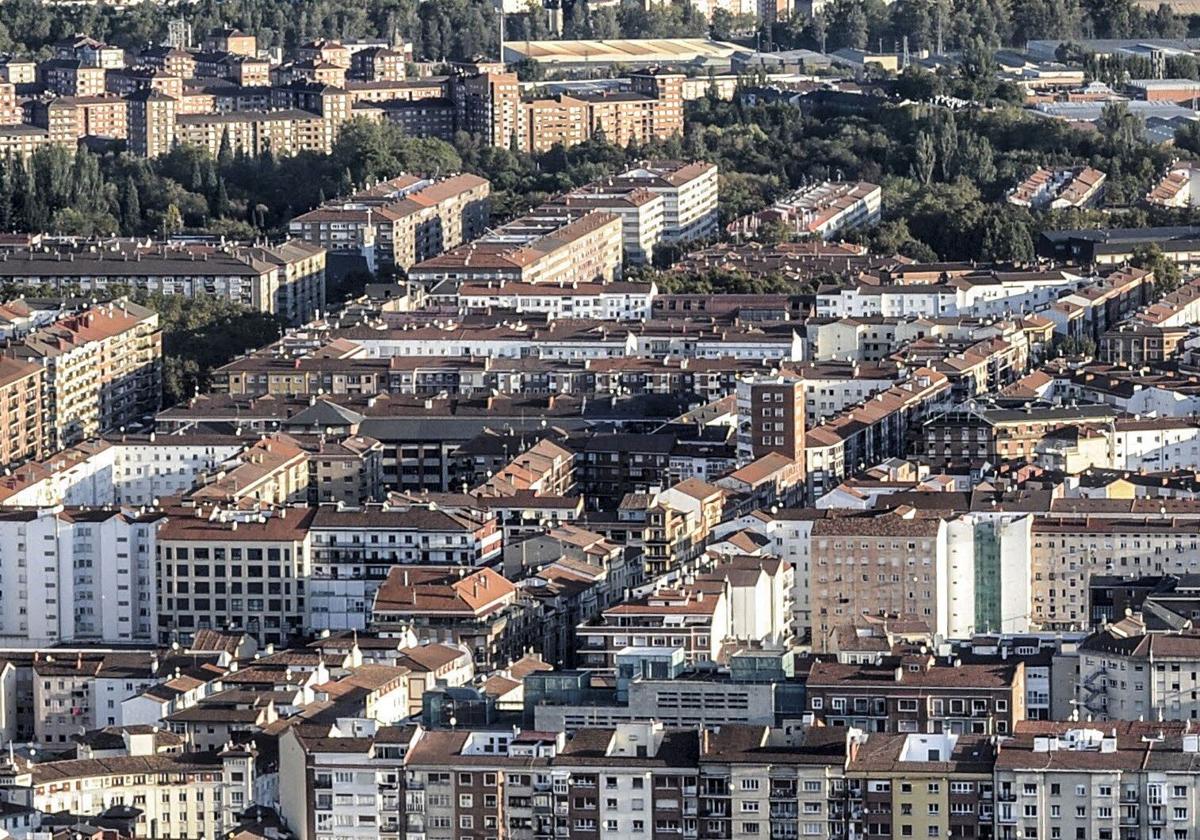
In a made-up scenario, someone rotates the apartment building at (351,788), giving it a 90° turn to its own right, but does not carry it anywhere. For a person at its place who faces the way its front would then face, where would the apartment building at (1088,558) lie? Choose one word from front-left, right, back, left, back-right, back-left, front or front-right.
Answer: back-right

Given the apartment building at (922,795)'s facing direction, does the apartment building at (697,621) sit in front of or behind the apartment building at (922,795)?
behind

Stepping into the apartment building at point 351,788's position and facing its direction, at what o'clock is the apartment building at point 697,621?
the apartment building at point 697,621 is roughly at 7 o'clock from the apartment building at point 351,788.

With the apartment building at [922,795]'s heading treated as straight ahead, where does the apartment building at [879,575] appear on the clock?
the apartment building at [879,575] is roughly at 6 o'clock from the apartment building at [922,795].

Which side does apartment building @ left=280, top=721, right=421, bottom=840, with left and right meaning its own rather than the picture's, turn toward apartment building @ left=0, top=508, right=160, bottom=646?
back

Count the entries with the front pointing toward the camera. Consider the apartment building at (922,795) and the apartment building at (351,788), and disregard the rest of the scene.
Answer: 2

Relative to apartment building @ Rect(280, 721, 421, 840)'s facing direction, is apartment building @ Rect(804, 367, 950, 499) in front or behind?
behind

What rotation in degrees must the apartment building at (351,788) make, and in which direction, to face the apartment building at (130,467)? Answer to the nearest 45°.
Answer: approximately 180°

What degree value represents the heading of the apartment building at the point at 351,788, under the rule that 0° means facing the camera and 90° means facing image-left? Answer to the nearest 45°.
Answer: approximately 0°

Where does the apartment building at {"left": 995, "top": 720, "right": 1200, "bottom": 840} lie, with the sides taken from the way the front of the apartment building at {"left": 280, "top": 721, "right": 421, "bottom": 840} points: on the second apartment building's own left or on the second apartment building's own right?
on the second apartment building's own left

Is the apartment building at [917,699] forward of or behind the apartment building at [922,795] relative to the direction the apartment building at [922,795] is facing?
behind
